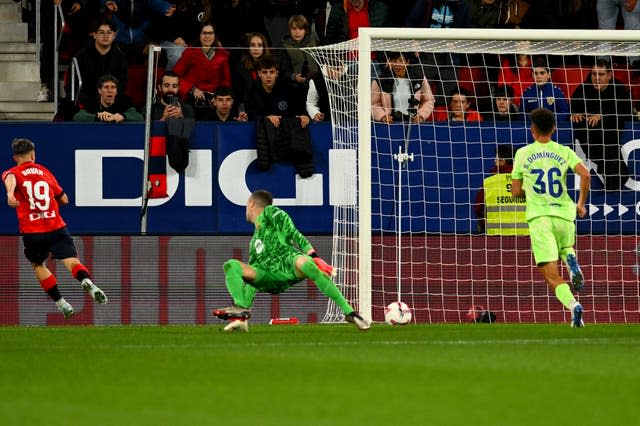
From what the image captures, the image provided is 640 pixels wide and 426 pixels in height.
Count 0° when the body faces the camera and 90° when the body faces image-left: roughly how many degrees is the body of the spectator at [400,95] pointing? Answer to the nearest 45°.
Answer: approximately 0°

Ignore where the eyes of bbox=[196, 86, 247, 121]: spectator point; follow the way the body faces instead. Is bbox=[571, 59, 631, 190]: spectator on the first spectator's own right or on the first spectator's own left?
on the first spectator's own left

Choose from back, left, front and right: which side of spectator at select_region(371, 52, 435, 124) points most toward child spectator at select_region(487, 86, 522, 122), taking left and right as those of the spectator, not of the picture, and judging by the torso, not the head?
left
